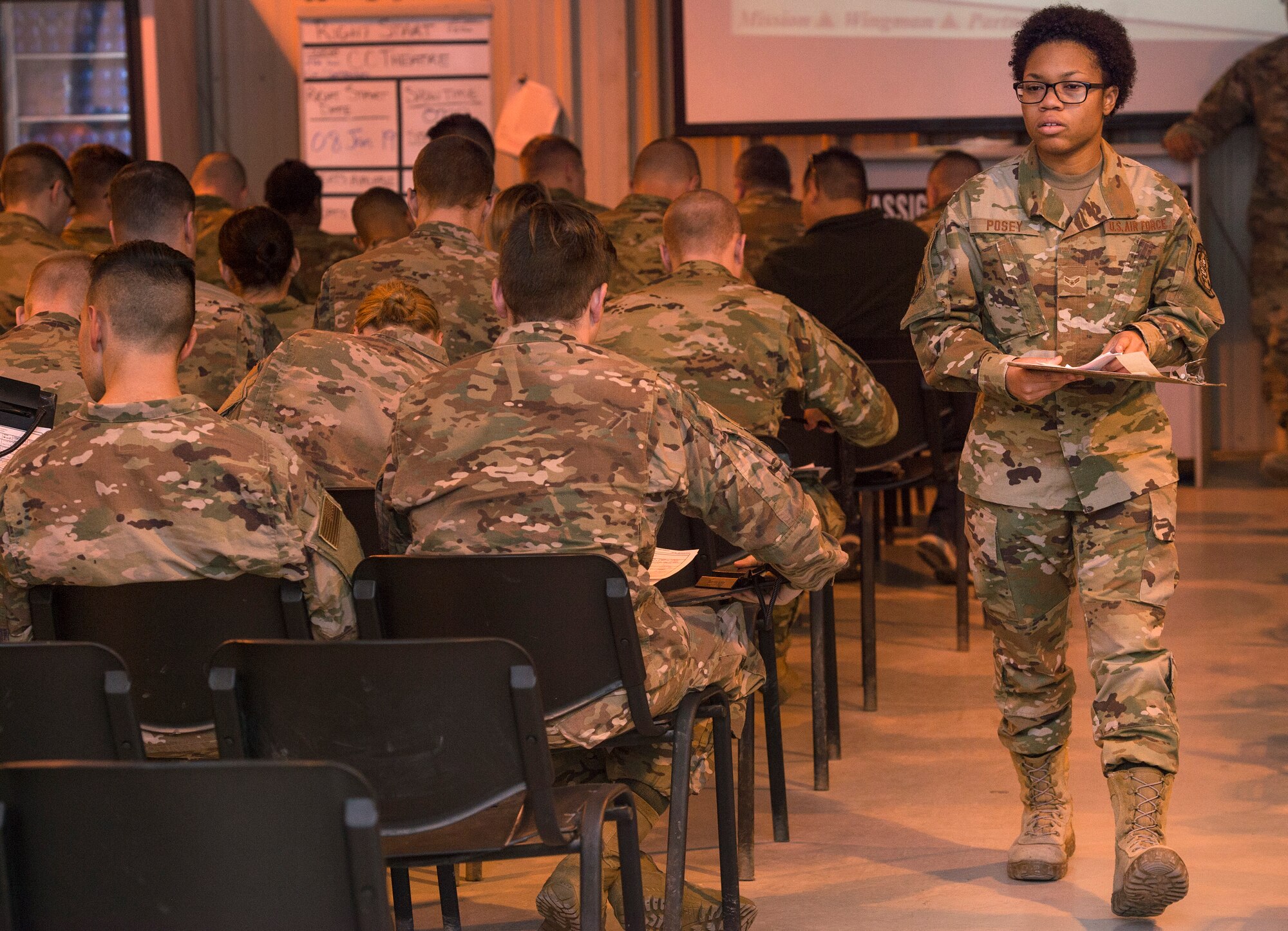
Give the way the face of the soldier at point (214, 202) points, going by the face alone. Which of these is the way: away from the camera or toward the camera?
away from the camera

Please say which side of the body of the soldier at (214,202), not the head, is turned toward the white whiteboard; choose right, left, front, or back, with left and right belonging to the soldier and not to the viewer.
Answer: front

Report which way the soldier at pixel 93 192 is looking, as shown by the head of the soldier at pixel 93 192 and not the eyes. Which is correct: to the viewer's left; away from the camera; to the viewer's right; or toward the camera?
away from the camera

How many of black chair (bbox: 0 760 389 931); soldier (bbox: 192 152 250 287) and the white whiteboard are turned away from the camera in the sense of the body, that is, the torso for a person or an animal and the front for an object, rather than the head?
2

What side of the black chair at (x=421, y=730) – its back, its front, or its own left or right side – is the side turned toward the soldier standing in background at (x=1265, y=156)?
front

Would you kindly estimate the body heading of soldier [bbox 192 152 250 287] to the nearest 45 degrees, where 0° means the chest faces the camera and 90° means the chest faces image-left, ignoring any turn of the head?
approximately 180°

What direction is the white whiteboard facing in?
toward the camera

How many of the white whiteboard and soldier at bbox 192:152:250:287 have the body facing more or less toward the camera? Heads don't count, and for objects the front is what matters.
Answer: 1

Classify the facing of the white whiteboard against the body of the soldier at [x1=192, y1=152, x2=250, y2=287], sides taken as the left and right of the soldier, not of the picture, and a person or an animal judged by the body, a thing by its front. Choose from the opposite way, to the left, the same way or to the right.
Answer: the opposite way

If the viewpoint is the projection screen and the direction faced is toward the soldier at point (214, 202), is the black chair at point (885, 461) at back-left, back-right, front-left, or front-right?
front-left

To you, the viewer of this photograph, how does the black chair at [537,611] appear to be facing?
facing away from the viewer and to the right of the viewer

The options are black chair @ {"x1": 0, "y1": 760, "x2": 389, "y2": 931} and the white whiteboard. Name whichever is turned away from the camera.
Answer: the black chair

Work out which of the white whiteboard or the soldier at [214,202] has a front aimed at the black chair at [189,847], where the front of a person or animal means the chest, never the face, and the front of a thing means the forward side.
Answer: the white whiteboard

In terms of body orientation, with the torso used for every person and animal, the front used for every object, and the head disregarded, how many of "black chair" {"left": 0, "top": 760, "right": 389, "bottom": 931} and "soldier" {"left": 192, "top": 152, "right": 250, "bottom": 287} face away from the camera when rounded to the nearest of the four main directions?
2

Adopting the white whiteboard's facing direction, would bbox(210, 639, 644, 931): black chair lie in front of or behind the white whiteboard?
in front

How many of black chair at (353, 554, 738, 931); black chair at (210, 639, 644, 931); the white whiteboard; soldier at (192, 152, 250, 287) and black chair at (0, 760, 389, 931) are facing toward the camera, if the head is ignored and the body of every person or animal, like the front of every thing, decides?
1

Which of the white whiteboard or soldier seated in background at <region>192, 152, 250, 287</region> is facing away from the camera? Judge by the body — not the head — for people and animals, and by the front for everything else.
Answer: the soldier seated in background

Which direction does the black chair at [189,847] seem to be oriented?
away from the camera
